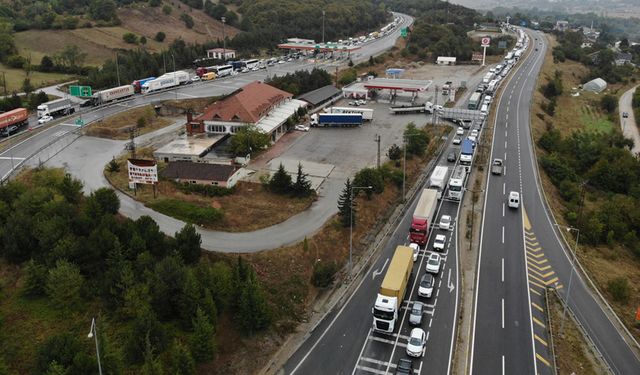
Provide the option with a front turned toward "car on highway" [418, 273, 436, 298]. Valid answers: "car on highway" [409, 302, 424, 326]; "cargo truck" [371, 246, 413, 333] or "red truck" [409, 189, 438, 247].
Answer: the red truck

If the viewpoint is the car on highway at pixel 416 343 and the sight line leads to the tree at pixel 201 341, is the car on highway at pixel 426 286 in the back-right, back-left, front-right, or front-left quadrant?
back-right

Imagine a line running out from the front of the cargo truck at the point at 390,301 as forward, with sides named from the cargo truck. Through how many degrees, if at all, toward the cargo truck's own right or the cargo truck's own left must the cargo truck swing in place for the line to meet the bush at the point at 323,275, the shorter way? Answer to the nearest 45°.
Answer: approximately 135° to the cargo truck's own right

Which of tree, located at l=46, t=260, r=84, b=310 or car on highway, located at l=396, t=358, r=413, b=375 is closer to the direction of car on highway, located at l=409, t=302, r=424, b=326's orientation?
the car on highway

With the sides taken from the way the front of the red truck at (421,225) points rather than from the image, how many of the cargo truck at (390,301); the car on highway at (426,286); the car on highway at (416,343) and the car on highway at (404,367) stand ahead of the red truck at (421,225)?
4

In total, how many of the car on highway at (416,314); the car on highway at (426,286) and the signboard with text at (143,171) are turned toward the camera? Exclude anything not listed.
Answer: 3

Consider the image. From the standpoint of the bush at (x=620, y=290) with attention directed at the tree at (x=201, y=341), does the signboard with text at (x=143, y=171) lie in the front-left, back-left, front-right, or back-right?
front-right

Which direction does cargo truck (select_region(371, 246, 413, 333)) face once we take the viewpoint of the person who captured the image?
facing the viewer

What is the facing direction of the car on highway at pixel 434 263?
toward the camera

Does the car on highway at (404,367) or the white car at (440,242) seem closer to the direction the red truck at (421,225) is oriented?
the car on highway

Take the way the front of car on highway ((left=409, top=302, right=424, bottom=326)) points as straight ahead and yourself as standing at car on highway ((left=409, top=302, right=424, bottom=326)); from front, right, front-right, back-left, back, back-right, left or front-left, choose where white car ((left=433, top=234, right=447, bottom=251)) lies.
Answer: back

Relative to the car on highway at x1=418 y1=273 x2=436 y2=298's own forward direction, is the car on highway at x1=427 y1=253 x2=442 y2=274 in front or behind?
behind

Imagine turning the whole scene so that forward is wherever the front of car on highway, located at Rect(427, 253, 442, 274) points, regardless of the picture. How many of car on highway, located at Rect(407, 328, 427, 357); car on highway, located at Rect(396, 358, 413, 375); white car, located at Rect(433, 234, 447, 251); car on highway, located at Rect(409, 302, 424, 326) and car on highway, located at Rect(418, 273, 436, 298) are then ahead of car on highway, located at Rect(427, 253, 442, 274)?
4

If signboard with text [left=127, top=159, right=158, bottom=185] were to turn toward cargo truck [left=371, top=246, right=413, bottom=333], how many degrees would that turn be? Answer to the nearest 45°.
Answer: approximately 45° to its left

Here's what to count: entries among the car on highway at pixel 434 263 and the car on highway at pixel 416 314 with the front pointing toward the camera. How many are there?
2

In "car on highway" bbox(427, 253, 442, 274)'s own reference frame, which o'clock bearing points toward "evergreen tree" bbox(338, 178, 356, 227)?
The evergreen tree is roughly at 4 o'clock from the car on highway.

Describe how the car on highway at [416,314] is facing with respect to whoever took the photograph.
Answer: facing the viewer

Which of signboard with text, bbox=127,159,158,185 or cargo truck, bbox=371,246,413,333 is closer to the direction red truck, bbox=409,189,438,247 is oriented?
the cargo truck

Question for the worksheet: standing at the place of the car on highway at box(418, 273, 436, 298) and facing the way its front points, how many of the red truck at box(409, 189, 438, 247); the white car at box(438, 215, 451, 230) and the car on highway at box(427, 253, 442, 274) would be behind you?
3

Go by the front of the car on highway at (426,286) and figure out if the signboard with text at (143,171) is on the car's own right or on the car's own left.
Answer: on the car's own right
